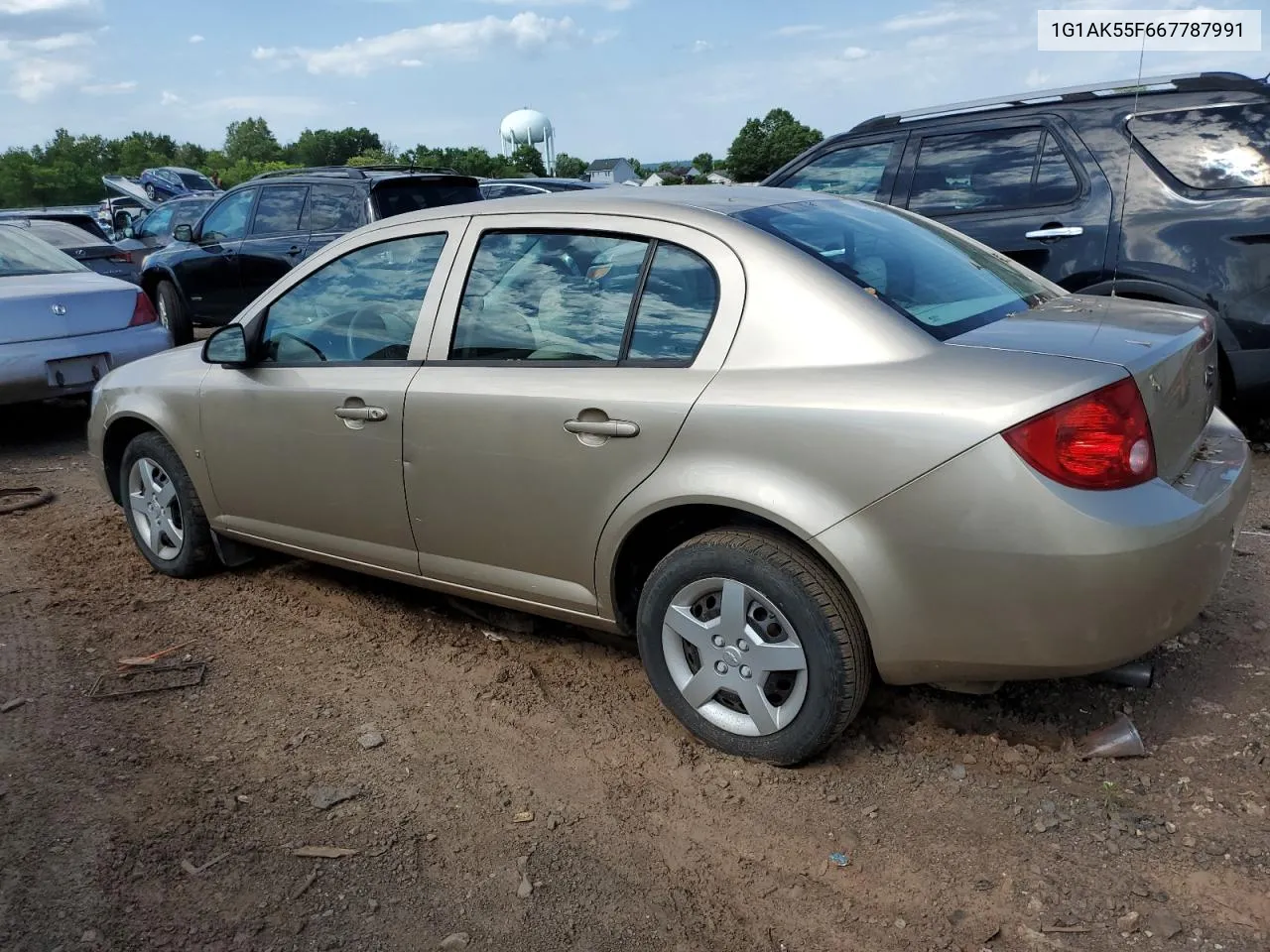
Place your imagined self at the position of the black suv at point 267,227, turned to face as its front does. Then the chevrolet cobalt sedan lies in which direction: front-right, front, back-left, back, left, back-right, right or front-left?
back-left

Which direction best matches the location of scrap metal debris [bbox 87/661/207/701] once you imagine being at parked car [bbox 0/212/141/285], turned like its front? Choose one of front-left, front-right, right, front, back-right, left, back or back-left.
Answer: back-left

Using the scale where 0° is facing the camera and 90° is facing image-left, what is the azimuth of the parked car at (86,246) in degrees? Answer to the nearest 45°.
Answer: approximately 135°

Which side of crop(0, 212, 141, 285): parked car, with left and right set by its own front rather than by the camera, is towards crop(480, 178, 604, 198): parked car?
right

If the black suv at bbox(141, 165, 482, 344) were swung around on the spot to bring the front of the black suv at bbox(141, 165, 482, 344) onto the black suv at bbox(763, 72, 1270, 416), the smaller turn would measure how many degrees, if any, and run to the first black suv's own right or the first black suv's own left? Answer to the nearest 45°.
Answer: approximately 180°

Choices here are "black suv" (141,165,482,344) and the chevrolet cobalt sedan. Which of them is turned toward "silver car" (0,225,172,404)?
the chevrolet cobalt sedan

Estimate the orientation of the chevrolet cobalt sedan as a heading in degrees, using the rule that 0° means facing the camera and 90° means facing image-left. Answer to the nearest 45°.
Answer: approximately 135°

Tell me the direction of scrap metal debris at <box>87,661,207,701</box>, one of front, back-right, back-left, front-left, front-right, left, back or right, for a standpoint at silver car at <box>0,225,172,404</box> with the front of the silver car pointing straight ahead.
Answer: back-left

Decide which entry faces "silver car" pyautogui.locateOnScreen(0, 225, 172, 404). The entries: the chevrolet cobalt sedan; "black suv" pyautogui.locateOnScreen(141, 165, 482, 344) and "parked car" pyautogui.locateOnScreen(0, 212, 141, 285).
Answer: the chevrolet cobalt sedan

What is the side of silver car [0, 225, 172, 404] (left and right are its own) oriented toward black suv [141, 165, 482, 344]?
right

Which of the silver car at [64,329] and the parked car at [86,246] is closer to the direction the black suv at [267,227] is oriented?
the parked car
